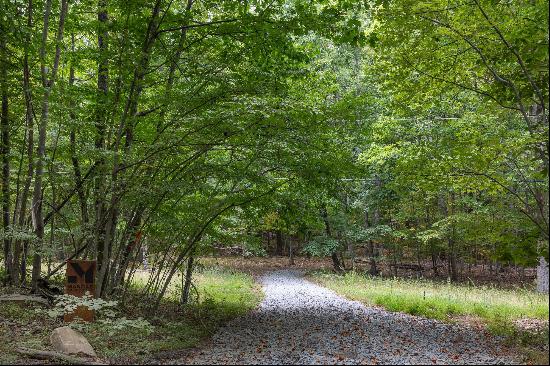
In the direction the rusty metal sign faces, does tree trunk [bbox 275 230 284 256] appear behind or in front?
behind

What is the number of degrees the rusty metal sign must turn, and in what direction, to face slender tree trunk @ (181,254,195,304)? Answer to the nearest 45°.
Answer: approximately 135° to its left

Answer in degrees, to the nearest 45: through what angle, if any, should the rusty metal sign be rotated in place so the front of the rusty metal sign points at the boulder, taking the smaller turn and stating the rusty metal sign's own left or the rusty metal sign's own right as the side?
0° — it already faces it

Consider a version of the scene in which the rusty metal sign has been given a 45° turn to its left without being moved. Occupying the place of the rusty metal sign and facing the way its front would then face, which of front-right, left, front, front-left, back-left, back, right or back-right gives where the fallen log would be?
front-right

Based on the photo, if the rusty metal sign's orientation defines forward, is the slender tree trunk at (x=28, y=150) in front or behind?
behind

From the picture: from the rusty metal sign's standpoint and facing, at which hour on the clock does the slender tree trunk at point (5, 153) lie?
The slender tree trunk is roughly at 5 o'clock from the rusty metal sign.

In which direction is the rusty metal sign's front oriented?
toward the camera
